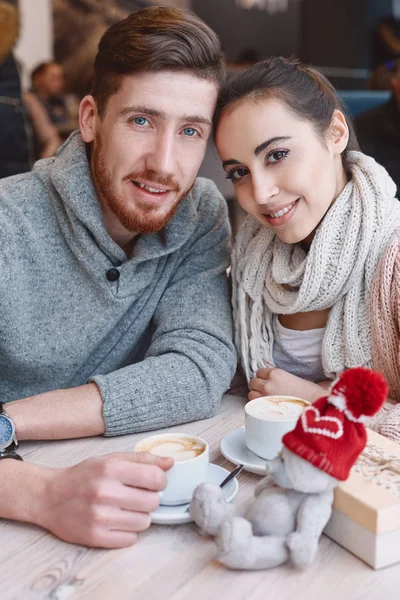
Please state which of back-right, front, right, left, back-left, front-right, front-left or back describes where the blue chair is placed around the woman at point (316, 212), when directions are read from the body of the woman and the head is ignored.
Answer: back-right

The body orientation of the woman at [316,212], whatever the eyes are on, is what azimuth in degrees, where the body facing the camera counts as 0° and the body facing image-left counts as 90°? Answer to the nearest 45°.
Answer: approximately 45°

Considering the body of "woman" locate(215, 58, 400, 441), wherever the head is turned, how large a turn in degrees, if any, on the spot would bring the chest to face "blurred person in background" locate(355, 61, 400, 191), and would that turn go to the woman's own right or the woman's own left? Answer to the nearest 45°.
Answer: approximately 135° to the woman's own right
